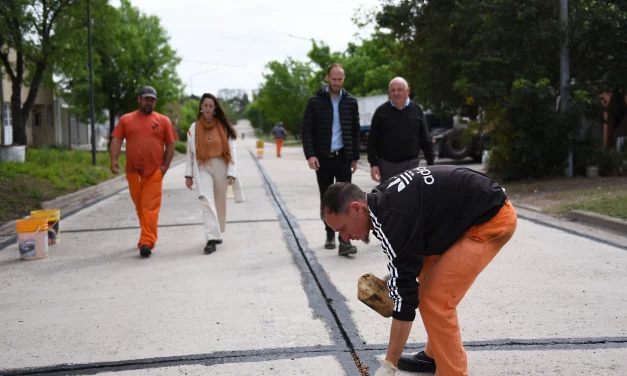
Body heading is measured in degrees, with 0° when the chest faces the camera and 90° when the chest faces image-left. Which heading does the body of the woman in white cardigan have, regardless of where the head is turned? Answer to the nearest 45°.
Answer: approximately 0°

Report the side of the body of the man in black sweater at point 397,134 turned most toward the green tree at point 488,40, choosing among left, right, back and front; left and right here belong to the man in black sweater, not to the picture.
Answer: back

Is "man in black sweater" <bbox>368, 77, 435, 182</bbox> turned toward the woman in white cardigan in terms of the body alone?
no

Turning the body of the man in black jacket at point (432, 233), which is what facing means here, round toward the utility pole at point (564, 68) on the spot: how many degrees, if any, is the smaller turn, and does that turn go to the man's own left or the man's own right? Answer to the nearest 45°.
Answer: approximately 90° to the man's own right

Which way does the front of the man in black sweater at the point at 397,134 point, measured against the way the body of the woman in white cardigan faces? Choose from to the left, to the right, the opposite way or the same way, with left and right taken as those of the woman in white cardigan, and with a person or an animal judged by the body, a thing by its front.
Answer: the same way

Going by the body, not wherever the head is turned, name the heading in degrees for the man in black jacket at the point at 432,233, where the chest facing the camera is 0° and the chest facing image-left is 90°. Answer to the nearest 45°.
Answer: approximately 90°

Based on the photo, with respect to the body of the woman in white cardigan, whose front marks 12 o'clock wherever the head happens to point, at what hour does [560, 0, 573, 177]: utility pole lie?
The utility pole is roughly at 8 o'clock from the woman in white cardigan.

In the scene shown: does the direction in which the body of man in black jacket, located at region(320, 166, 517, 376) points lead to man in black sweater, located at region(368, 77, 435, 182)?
no

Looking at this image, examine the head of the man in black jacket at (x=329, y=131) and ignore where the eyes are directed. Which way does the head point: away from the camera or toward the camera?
toward the camera

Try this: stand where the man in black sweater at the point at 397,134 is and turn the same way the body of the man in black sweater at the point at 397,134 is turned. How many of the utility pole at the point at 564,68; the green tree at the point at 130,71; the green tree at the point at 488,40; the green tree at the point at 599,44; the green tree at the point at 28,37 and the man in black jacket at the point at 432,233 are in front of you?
1

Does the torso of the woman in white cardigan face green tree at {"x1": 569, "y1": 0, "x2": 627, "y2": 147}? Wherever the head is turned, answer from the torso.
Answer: no

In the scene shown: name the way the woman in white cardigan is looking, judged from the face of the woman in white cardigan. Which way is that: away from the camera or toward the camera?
toward the camera

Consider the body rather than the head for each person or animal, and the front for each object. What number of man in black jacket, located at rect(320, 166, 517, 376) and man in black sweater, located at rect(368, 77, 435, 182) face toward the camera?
1

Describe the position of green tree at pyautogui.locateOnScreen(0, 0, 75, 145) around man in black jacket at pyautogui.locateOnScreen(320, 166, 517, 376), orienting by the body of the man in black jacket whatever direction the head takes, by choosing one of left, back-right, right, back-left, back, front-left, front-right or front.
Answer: front-right

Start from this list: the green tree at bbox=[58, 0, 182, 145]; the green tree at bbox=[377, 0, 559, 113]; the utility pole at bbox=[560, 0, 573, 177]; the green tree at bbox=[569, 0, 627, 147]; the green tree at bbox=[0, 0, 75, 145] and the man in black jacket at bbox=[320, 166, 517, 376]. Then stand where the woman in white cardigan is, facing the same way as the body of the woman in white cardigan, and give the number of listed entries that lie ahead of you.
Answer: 1

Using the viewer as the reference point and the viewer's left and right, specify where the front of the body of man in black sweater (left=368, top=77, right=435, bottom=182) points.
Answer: facing the viewer

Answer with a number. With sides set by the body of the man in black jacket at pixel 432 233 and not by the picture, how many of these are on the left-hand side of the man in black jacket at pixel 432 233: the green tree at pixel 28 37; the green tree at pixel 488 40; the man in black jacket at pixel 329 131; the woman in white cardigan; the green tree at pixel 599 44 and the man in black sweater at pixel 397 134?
0

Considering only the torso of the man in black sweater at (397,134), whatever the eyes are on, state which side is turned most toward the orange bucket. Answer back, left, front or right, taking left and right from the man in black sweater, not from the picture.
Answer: right

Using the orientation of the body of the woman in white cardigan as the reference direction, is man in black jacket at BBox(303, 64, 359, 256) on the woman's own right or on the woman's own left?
on the woman's own left

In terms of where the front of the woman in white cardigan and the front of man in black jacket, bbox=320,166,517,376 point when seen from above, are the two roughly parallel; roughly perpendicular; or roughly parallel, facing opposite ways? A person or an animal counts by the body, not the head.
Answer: roughly perpendicular

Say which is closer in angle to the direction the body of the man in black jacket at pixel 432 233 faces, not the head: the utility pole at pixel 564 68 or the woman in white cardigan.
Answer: the woman in white cardigan
